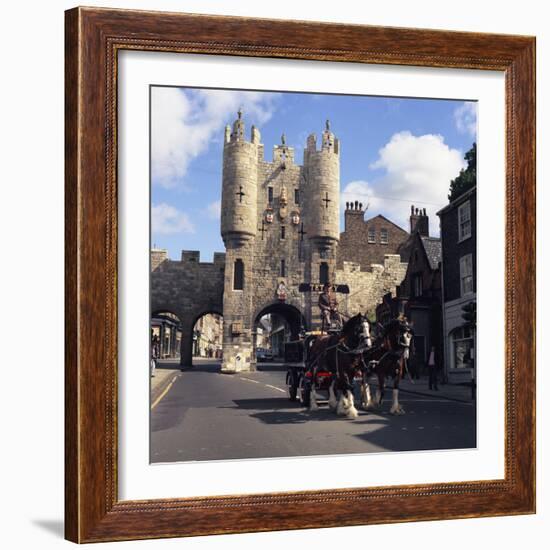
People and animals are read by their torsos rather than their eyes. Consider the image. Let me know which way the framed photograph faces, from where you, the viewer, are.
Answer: facing the viewer and to the right of the viewer
